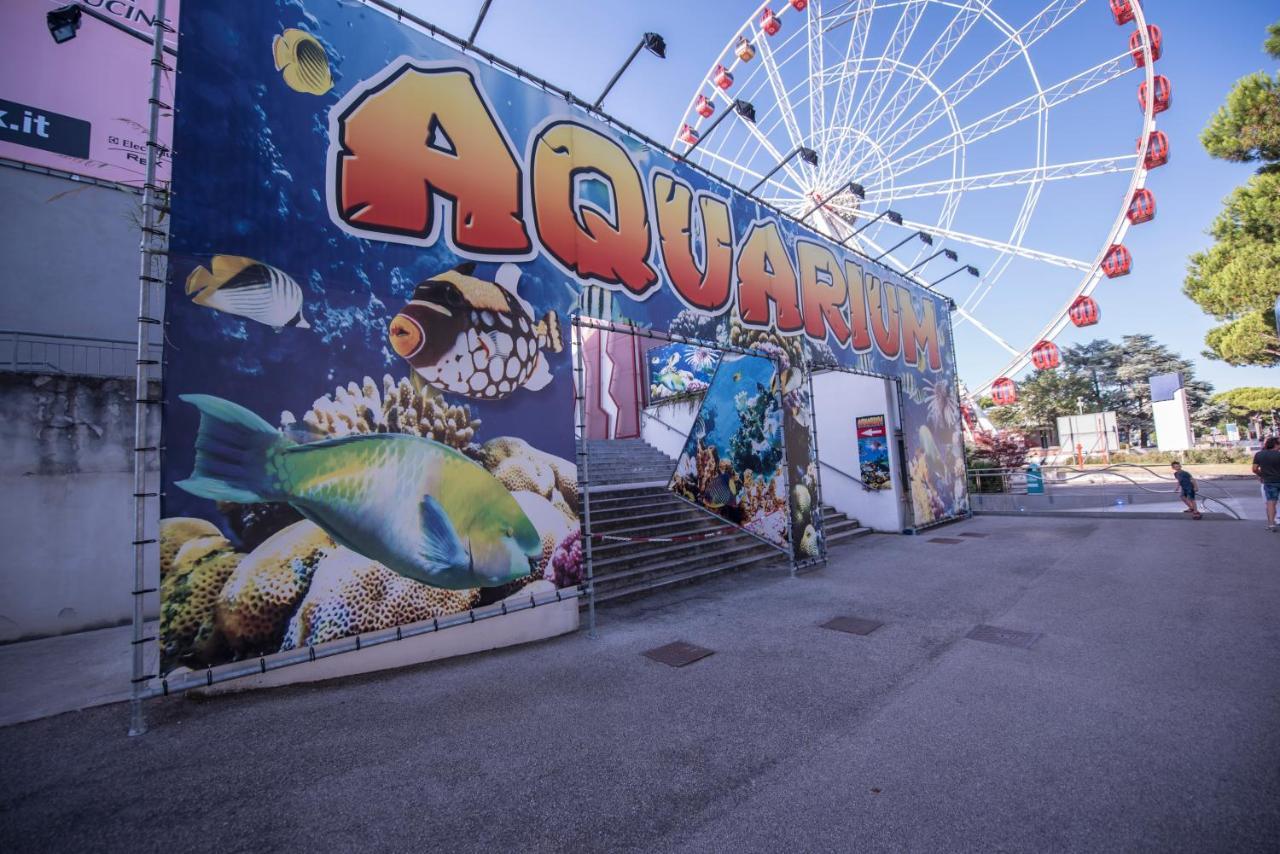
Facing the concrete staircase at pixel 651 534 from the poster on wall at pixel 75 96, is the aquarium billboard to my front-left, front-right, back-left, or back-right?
front-right

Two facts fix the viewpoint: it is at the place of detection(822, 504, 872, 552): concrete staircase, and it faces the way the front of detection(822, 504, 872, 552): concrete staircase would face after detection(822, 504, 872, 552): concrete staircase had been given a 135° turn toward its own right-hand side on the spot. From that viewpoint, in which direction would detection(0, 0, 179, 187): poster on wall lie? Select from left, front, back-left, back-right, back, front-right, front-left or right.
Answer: front-left

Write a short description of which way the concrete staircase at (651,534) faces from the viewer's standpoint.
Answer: facing the viewer and to the right of the viewer

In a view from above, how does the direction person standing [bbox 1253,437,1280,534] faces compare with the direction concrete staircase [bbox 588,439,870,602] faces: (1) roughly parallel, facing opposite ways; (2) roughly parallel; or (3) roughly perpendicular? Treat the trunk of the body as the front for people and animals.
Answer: roughly perpendicular

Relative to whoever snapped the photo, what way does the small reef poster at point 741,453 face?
facing the viewer and to the left of the viewer

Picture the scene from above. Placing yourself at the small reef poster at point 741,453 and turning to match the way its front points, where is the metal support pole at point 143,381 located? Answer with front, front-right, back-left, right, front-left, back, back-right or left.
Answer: front

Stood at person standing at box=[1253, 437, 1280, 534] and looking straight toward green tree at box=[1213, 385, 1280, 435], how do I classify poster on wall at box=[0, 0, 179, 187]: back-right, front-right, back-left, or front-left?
back-left
